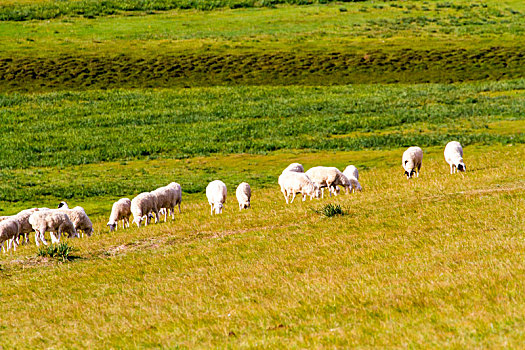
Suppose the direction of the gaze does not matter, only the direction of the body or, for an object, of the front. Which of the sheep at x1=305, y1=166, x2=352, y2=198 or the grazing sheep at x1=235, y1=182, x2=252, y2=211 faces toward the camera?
the grazing sheep

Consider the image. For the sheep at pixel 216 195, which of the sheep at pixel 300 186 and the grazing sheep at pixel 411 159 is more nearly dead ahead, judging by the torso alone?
the sheep

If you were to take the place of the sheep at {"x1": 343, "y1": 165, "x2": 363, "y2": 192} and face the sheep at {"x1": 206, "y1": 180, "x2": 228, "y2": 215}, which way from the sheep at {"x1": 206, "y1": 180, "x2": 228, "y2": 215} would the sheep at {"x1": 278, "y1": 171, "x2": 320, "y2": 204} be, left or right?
left

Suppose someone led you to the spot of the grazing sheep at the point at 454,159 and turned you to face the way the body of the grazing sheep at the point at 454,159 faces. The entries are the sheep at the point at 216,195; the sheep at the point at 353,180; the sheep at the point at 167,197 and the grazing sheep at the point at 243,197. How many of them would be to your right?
4

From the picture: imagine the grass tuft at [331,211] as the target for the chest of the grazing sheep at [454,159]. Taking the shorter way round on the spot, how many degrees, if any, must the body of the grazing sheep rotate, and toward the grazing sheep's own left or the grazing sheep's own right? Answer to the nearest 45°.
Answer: approximately 45° to the grazing sheep's own right

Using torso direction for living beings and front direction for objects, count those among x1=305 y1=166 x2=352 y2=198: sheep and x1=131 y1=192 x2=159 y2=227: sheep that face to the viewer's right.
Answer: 1

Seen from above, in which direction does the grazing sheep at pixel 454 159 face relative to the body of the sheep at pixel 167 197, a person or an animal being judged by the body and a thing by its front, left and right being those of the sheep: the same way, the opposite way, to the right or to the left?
to the left

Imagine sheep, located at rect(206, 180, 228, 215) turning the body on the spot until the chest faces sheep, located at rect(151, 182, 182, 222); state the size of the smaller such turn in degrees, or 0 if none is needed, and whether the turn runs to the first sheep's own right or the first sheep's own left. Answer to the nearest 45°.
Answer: approximately 45° to the first sheep's own right

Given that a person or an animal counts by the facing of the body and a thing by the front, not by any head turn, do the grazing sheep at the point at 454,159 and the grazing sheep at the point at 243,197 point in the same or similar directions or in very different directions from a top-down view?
same or similar directions

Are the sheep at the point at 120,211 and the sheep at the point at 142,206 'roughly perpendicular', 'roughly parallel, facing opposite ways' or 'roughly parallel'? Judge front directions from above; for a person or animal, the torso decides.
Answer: roughly parallel

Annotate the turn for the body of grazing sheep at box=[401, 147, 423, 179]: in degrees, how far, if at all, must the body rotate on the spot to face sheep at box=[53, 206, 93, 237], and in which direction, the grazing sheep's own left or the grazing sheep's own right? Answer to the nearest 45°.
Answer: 0° — it already faces it

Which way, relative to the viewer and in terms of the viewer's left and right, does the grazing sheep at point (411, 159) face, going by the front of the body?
facing the viewer and to the left of the viewer

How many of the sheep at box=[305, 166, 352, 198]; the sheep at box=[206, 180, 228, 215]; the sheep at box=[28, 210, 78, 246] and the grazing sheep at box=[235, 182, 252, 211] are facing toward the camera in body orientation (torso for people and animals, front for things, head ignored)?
2

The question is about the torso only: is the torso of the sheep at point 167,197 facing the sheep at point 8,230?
yes
